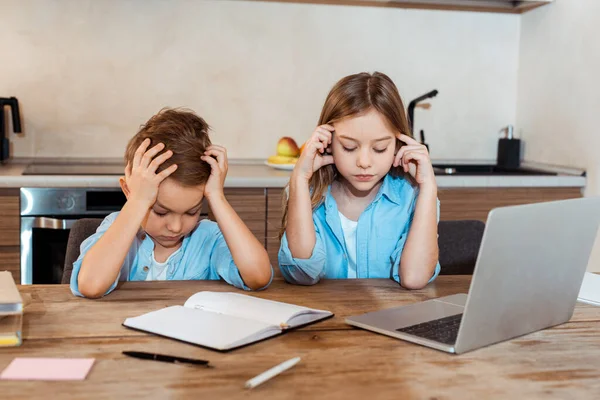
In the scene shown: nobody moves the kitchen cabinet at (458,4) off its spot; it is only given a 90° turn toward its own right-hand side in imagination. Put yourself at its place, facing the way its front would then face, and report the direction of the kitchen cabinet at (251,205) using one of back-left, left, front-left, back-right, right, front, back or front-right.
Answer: front-left

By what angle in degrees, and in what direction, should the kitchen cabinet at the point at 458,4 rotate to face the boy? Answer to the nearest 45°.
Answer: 0° — it already faces them

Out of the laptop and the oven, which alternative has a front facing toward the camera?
the oven

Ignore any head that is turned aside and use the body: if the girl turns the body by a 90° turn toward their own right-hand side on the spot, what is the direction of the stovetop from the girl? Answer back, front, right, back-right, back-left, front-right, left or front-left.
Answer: front-right

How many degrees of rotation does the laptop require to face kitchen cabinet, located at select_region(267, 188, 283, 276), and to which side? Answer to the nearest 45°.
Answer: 0° — it already faces it

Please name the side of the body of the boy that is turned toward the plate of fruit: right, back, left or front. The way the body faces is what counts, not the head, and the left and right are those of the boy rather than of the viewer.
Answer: back

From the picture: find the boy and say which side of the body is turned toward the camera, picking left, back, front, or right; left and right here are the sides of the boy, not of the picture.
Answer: front

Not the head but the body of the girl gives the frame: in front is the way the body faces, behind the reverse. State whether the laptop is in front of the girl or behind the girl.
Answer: in front

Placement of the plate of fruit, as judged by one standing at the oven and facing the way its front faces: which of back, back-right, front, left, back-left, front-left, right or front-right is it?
left

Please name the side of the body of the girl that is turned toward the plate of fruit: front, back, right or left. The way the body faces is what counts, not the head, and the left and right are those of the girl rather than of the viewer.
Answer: back

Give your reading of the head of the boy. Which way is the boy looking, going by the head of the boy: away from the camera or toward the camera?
toward the camera

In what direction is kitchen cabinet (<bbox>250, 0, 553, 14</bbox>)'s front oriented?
toward the camera

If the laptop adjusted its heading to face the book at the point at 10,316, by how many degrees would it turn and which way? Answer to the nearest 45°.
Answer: approximately 45° to its left

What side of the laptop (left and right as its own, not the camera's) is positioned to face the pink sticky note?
left

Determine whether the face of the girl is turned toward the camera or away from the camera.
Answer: toward the camera

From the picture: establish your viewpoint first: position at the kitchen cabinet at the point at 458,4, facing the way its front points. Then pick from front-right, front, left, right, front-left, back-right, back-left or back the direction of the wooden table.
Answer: front

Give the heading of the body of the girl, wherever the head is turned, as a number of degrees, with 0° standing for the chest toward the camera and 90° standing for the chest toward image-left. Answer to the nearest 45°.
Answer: approximately 0°

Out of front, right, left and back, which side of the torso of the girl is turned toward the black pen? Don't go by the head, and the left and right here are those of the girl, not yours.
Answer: front

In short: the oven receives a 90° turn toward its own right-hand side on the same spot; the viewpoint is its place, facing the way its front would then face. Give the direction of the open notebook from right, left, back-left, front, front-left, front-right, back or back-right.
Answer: left

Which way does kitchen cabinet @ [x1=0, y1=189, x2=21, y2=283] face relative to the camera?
toward the camera
